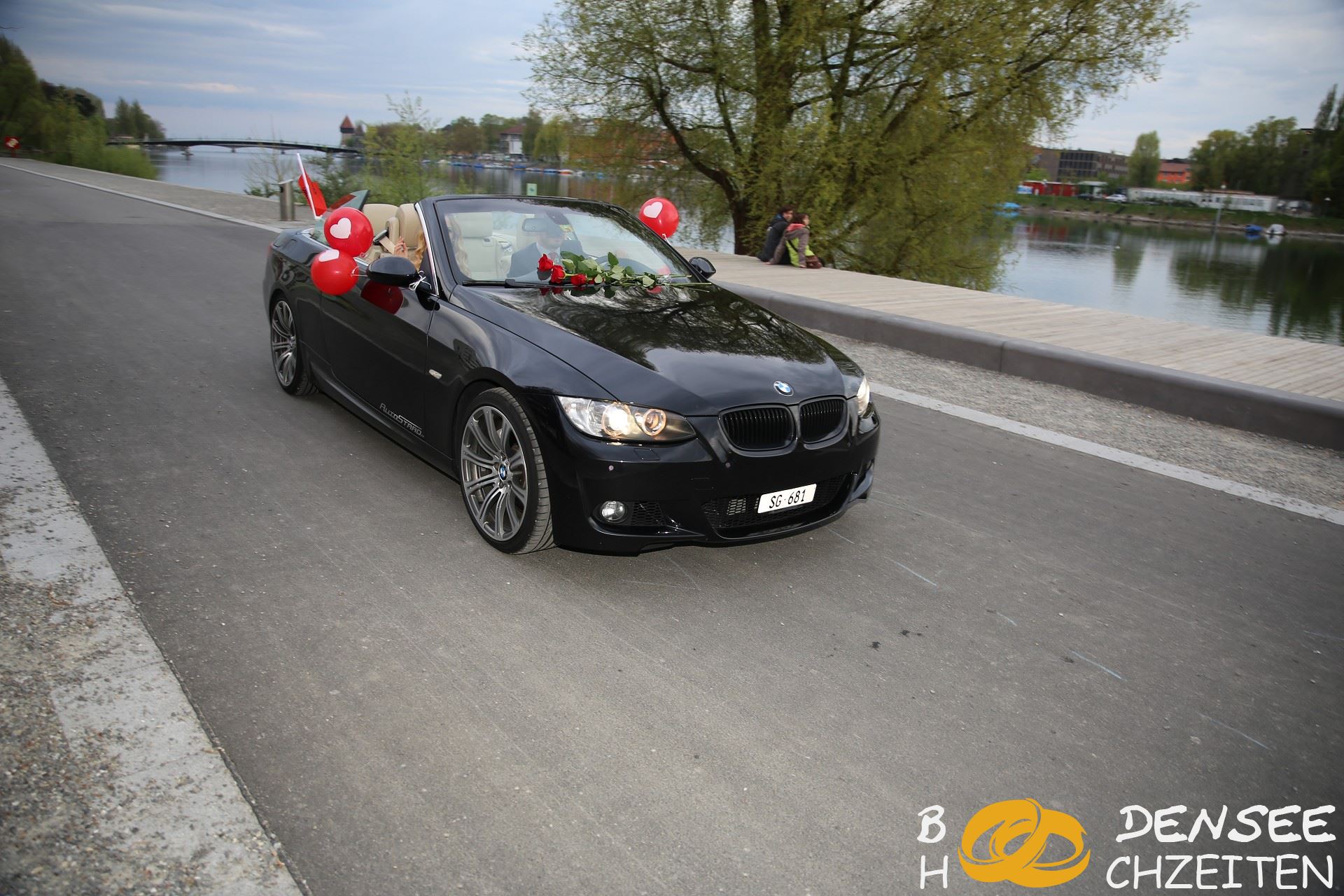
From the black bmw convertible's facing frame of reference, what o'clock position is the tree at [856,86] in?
The tree is roughly at 8 o'clock from the black bmw convertible.

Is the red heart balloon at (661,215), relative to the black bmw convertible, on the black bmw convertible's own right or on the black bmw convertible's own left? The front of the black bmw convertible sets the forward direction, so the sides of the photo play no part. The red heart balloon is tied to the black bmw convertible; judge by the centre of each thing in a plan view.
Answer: on the black bmw convertible's own left

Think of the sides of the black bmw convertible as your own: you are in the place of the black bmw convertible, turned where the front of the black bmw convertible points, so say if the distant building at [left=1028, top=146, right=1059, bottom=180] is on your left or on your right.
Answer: on your left

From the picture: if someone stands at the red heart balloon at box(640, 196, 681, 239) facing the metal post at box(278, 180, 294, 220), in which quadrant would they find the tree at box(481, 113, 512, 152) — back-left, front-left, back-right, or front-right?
front-right

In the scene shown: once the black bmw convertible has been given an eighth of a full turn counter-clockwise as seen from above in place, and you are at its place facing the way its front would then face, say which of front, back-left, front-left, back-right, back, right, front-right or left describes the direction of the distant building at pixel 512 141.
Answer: left

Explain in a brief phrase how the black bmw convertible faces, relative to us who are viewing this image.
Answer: facing the viewer and to the right of the viewer

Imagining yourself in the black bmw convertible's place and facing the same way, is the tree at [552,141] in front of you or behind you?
behind

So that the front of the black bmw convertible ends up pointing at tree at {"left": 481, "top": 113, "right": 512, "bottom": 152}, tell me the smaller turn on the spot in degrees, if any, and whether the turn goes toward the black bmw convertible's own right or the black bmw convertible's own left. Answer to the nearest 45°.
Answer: approximately 135° to the black bmw convertible's own left

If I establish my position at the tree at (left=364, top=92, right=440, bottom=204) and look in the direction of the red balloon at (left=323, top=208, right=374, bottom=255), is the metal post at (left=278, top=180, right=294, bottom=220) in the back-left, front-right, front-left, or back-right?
front-right

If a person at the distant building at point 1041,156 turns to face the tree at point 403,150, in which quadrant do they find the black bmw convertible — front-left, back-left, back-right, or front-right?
front-left
